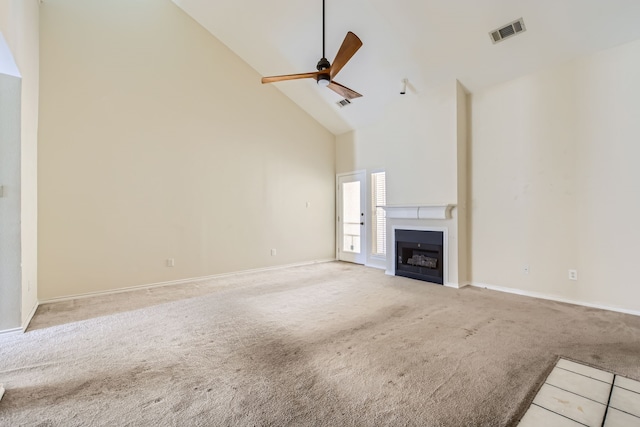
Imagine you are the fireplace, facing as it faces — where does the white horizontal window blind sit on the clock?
The white horizontal window blind is roughly at 3 o'clock from the fireplace.

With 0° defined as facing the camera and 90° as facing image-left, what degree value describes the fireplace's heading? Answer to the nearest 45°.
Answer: approximately 45°

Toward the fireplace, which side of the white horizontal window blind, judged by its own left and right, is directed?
left

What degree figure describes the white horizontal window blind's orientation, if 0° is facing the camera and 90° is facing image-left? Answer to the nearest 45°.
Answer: approximately 45°
